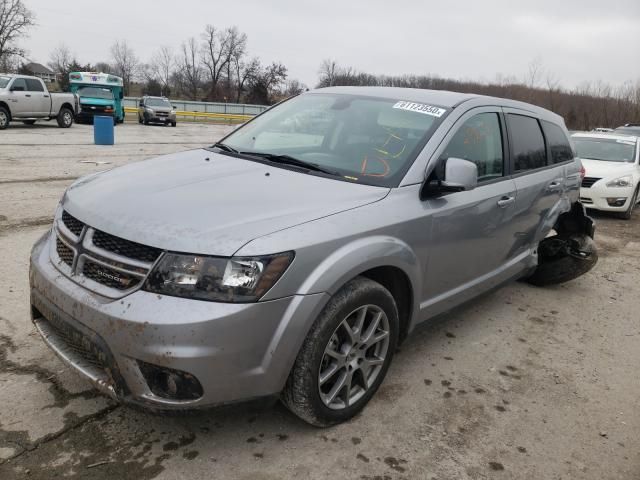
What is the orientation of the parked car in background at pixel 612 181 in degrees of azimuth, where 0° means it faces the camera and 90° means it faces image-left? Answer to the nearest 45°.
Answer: approximately 45°

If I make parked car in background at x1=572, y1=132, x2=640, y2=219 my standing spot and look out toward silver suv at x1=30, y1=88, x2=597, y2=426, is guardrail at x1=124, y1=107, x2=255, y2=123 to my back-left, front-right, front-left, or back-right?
back-right

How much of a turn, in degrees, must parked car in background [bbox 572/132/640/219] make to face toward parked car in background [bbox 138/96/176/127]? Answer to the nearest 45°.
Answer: approximately 90° to its right

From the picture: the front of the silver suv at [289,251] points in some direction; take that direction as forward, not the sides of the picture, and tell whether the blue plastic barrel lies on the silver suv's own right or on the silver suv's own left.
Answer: on the silver suv's own right

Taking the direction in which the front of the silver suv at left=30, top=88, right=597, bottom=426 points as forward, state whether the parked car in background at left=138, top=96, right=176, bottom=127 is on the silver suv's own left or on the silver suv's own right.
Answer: on the silver suv's own right

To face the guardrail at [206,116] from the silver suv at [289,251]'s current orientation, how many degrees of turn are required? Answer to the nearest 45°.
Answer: approximately 135° to its right

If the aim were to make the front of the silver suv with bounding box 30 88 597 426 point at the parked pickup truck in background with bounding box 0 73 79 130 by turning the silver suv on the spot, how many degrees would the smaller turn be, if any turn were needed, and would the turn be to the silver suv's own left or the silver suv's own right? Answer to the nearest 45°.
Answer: approximately 90° to the silver suv's own right

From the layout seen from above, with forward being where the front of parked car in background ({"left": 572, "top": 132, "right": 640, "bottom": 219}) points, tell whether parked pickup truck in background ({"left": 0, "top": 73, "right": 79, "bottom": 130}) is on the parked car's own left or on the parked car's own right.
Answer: on the parked car's own right

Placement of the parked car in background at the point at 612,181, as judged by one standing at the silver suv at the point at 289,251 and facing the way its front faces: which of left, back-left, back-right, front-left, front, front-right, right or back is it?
back
